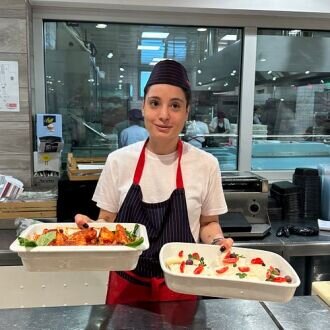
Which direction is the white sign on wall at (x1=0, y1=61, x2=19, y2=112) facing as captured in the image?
toward the camera

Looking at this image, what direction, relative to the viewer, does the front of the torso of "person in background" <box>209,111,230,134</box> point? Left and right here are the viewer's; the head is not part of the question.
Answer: facing the viewer

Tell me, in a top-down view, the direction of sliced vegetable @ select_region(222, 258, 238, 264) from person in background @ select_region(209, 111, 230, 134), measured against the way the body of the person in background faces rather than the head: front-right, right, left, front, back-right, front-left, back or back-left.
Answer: front

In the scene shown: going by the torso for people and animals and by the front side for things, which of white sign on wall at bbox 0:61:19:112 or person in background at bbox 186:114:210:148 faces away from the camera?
the person in background

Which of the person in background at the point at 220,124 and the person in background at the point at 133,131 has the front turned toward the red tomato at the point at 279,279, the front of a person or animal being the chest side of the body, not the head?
the person in background at the point at 220,124

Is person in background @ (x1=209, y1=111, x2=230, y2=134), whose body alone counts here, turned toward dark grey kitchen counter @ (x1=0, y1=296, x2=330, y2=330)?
yes

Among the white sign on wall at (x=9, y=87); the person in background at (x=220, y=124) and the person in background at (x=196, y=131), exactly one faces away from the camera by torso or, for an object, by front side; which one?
the person in background at (x=196, y=131)
